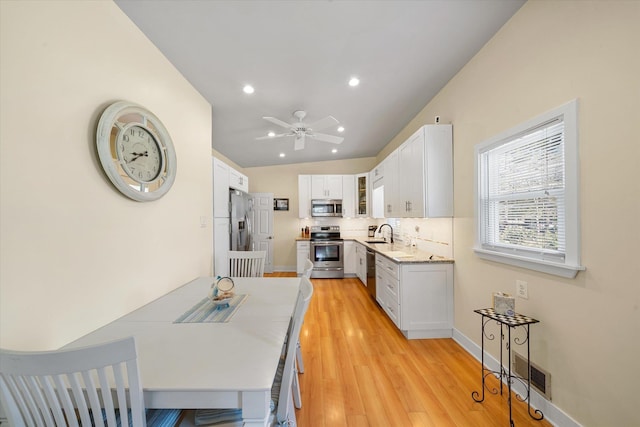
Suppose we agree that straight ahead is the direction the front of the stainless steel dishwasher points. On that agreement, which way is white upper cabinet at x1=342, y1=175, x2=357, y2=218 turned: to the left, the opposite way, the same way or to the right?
to the left

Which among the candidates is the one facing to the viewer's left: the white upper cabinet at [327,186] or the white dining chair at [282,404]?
the white dining chair

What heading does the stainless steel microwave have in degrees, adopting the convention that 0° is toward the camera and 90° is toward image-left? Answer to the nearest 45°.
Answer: approximately 0°

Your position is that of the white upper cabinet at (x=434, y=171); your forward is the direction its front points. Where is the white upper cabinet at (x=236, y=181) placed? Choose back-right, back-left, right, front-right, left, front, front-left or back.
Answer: front

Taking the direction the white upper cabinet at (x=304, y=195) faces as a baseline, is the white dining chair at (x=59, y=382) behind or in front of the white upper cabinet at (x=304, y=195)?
in front

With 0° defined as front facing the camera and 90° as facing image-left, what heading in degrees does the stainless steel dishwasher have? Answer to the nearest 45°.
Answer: approximately 90°

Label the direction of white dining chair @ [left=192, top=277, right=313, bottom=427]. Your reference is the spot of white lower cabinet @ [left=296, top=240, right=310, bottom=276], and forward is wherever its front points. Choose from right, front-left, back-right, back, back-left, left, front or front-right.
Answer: front

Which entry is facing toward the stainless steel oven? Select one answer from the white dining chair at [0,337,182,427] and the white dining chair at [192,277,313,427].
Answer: the white dining chair at [0,337,182,427]

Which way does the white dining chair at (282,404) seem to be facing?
to the viewer's left

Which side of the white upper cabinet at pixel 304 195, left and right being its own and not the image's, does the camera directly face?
front

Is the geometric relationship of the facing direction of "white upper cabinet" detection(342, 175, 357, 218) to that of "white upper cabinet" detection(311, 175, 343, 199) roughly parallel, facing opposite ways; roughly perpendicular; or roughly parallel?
roughly parallel

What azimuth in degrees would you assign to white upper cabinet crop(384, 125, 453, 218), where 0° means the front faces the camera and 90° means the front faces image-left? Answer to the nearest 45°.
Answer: approximately 90°

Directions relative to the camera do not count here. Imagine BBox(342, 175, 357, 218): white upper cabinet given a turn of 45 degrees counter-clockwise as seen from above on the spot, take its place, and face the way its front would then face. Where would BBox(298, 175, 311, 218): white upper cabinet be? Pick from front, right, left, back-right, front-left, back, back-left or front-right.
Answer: back-right

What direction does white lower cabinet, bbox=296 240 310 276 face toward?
toward the camera

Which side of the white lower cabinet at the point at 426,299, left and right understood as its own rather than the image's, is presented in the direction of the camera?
left

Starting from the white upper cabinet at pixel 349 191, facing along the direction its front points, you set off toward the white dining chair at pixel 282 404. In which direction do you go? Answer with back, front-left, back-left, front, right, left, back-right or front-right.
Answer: front

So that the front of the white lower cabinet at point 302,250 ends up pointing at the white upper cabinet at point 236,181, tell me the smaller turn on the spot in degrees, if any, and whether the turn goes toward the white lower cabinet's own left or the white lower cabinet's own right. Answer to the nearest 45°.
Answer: approximately 45° to the white lower cabinet's own right

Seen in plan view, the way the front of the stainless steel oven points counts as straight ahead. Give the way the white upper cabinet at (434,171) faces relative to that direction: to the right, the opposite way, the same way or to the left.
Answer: to the right

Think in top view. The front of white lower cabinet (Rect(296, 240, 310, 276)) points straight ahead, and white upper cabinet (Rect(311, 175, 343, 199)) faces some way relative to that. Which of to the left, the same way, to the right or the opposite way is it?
the same way
